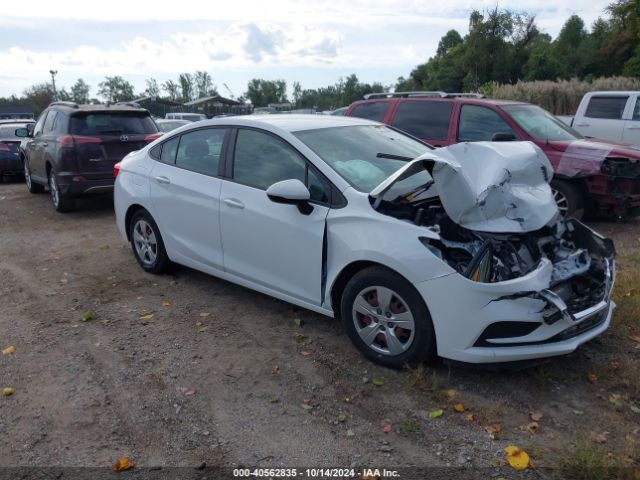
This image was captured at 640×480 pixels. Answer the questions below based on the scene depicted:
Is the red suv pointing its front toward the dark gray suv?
no

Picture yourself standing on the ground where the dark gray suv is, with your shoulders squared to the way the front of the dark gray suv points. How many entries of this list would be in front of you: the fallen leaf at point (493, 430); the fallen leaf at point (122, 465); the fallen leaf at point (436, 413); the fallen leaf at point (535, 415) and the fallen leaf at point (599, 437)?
0

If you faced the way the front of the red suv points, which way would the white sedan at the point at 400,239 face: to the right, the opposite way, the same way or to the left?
the same way

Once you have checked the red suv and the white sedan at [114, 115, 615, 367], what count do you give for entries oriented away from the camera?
0

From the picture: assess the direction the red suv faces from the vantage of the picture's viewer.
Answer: facing the viewer and to the right of the viewer

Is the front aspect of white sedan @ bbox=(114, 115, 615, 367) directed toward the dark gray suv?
no

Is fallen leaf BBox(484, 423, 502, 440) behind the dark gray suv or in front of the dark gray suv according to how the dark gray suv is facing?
behind

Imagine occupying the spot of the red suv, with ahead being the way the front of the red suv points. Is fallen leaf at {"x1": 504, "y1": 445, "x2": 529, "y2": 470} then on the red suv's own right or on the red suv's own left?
on the red suv's own right

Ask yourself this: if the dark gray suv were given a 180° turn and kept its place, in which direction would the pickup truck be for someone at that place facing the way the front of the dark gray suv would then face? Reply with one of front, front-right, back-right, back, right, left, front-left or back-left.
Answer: front-left

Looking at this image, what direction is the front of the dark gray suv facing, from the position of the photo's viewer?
facing away from the viewer and to the left of the viewer

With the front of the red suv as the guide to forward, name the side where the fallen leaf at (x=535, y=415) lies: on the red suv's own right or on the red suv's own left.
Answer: on the red suv's own right

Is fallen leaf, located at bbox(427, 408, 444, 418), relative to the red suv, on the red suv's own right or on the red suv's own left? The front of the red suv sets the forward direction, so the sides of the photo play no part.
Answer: on the red suv's own right

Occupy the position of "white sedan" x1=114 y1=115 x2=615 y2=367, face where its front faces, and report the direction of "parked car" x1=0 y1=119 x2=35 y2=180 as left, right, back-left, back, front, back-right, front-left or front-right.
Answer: back

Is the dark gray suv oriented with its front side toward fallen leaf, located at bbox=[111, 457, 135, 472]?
no

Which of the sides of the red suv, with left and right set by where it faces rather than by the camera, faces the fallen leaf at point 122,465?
right

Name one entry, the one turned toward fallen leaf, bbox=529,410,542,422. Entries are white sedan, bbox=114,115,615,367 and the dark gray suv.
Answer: the white sedan

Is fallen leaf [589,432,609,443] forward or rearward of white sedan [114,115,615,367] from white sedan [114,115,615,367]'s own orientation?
forward
